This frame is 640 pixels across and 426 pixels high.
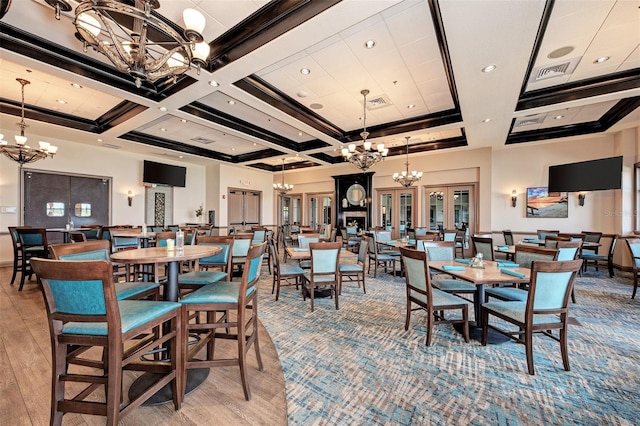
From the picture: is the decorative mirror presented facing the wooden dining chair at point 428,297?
yes

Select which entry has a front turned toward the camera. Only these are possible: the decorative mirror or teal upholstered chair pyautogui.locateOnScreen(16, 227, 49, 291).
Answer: the decorative mirror

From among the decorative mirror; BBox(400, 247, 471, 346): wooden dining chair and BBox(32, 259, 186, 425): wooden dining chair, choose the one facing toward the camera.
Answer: the decorative mirror

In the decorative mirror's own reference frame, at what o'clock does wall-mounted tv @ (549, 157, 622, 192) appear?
The wall-mounted tv is roughly at 10 o'clock from the decorative mirror.

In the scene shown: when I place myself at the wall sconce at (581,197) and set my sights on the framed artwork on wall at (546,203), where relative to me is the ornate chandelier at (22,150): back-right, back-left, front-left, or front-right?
front-left

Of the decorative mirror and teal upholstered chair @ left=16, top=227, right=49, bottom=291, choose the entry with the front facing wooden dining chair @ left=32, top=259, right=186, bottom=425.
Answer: the decorative mirror

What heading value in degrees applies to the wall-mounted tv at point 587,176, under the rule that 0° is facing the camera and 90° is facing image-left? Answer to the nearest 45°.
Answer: approximately 45°

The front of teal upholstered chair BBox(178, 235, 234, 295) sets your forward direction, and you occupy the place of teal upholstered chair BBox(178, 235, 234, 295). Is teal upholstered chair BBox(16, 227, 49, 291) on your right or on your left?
on your right

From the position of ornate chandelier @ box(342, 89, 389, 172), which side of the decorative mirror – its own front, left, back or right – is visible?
front

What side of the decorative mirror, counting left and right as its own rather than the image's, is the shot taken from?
front

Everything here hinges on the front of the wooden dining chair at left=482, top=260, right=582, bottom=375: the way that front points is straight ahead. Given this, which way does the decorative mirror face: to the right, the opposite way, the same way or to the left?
the opposite way

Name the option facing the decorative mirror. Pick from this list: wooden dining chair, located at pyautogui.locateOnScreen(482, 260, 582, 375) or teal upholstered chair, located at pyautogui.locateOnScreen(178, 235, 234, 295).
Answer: the wooden dining chair

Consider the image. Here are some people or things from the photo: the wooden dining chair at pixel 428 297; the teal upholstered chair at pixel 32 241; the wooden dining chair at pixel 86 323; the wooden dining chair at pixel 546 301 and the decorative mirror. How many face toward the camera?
1

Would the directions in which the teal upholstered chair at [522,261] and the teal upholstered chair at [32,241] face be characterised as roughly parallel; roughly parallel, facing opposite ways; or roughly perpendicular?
roughly perpendicular
